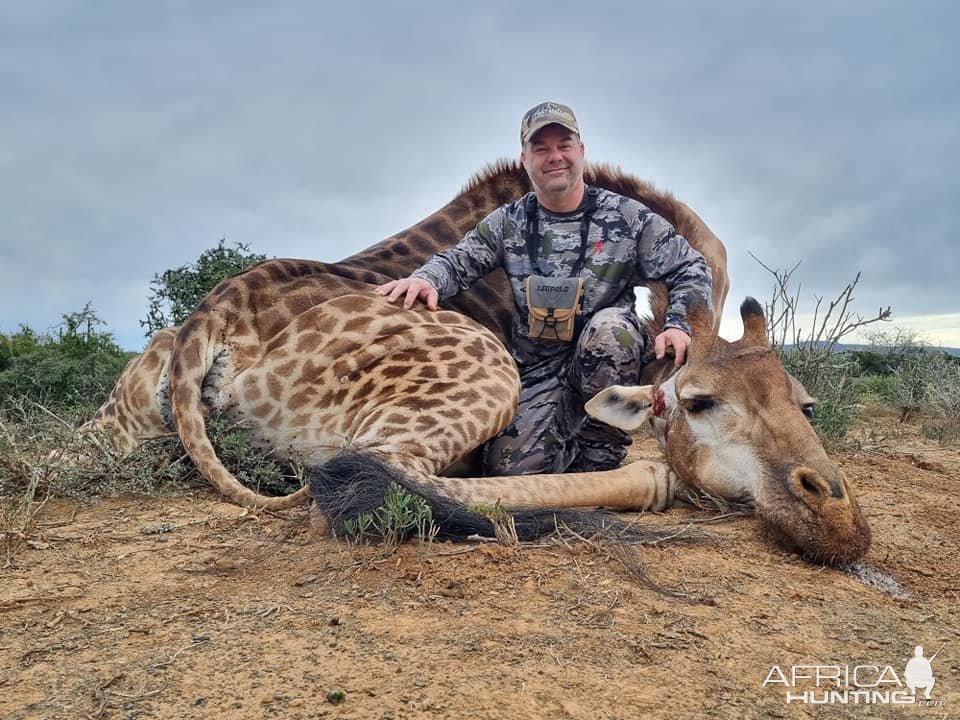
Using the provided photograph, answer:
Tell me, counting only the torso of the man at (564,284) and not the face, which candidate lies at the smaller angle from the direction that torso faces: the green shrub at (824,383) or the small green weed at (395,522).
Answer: the small green weed

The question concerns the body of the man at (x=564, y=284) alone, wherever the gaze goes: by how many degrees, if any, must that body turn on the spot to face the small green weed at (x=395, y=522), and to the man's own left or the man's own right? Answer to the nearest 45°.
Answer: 0° — they already face it

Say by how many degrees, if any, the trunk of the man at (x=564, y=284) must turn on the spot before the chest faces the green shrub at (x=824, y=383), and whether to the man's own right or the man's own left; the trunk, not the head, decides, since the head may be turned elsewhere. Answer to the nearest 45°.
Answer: approximately 135° to the man's own left

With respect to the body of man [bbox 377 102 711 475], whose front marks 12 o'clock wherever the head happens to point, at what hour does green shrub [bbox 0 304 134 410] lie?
The green shrub is roughly at 4 o'clock from the man.

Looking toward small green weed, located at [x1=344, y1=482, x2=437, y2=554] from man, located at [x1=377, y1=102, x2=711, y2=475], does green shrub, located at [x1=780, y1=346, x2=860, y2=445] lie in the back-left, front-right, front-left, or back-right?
back-left

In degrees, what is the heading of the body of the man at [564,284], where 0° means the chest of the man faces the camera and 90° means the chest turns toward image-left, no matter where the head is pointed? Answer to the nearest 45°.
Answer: approximately 0°
